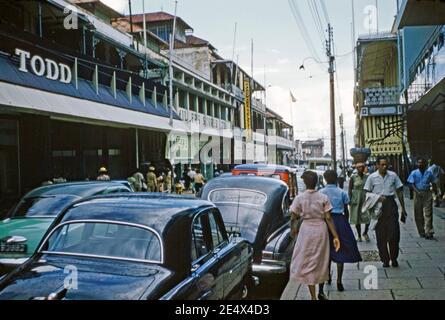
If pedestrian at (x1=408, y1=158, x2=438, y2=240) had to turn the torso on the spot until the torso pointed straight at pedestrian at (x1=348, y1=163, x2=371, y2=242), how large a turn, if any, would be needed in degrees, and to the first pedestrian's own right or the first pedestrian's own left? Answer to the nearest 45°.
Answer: approximately 90° to the first pedestrian's own right

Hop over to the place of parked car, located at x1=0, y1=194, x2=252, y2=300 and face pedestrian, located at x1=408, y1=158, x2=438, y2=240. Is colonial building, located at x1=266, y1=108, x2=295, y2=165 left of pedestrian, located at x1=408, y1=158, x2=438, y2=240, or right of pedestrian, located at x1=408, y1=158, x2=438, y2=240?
left

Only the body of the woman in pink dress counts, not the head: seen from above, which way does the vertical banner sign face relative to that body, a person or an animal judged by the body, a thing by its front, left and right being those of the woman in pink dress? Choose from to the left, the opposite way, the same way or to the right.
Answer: the opposite way

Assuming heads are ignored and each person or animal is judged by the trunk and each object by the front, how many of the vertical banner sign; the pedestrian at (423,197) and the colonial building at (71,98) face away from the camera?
0

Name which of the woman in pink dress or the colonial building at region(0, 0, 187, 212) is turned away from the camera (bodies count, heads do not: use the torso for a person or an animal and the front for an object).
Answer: the woman in pink dress

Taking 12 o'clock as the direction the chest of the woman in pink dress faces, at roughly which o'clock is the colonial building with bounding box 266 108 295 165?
The colonial building is roughly at 12 o'clock from the woman in pink dress.

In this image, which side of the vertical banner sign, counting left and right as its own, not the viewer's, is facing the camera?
front

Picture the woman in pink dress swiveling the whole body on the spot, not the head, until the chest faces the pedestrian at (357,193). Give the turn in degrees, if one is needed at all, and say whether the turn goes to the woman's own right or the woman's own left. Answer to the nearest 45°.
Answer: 0° — they already face them

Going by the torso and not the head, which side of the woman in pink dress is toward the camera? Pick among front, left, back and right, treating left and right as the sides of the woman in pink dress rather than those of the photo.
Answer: back

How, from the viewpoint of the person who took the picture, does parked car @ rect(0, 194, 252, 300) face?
facing away from the viewer and to the right of the viewer

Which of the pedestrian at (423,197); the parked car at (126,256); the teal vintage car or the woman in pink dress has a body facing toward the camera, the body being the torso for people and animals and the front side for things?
the pedestrian

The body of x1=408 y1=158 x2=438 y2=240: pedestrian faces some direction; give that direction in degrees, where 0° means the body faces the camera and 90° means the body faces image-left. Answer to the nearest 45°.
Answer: approximately 0°

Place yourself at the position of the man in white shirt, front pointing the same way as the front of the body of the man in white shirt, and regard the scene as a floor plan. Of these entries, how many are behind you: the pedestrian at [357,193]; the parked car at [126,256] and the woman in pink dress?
1

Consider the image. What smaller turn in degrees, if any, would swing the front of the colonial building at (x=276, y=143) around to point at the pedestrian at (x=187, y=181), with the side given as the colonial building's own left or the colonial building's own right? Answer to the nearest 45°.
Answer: approximately 45° to the colonial building's own right

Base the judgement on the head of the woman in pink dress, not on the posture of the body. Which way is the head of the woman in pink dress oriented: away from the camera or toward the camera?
away from the camera

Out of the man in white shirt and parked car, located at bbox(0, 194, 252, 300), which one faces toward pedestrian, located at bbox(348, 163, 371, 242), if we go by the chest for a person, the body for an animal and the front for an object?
the parked car
